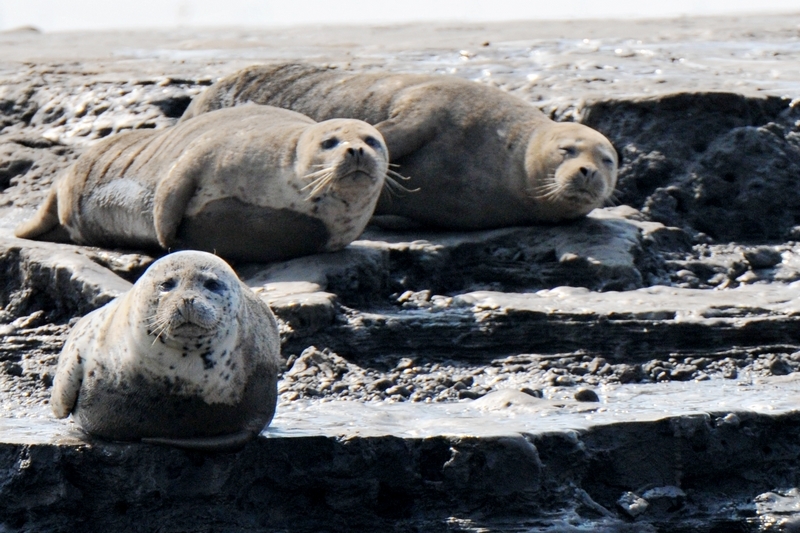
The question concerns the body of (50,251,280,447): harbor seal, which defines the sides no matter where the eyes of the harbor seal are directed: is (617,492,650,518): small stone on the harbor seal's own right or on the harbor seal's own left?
on the harbor seal's own left

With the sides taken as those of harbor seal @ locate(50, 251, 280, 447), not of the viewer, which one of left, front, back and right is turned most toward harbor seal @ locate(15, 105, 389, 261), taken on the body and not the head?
back

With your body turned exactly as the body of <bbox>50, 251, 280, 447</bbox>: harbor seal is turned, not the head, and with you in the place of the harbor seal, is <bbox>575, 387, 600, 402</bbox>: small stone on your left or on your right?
on your left

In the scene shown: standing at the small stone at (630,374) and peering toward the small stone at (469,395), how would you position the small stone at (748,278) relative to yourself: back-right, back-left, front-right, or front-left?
back-right

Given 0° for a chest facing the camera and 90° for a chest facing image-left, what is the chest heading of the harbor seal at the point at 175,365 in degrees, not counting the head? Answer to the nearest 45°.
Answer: approximately 0°

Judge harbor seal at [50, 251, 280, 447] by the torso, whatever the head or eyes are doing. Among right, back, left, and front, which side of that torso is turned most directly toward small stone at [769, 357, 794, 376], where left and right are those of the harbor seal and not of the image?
left
